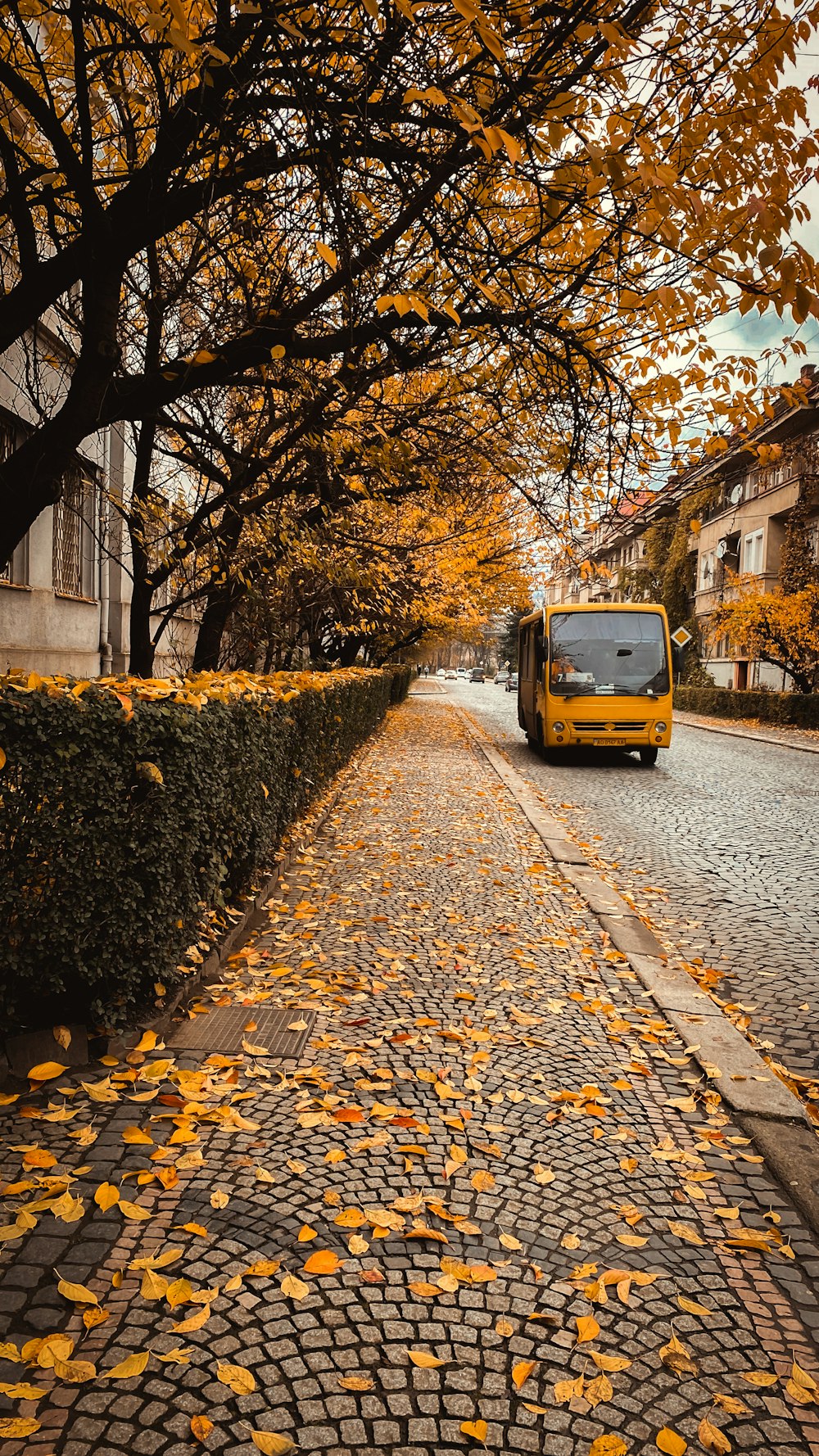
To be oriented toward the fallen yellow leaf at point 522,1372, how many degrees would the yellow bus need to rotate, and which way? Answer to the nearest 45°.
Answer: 0° — it already faces it

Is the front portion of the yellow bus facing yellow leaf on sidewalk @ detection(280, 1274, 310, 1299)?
yes

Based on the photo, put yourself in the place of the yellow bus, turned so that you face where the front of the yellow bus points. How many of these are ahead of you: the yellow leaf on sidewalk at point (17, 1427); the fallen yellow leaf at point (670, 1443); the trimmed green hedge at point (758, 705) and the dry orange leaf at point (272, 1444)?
3

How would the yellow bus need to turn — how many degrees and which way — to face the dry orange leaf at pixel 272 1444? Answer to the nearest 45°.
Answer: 0° — it already faces it

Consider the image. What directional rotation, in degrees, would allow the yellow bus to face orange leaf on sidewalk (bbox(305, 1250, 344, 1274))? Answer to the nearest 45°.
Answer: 0° — it already faces it

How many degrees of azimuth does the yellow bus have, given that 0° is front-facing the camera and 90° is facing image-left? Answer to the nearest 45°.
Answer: approximately 0°
